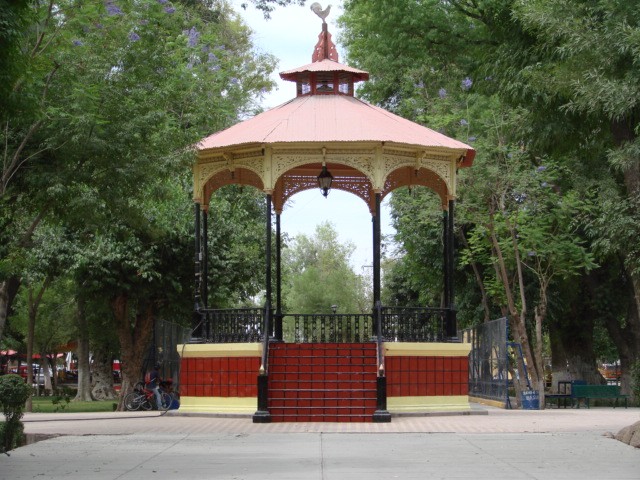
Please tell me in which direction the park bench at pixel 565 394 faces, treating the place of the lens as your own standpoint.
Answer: facing the viewer and to the left of the viewer

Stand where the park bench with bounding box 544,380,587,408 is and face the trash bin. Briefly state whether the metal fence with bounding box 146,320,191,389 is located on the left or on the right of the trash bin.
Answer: right

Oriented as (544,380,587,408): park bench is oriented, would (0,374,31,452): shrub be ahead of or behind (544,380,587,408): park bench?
ahead

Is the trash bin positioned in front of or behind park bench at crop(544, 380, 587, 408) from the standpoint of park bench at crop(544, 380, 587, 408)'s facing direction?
in front

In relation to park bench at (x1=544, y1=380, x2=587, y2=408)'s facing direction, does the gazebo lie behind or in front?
in front
